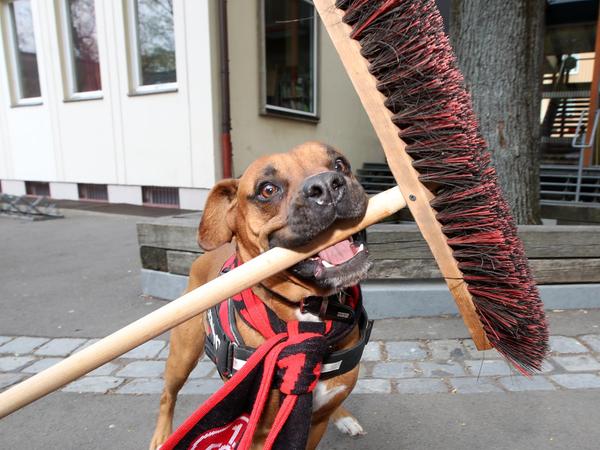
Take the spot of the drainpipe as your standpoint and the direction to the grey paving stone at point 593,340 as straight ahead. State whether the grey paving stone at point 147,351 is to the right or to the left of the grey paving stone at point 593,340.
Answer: right

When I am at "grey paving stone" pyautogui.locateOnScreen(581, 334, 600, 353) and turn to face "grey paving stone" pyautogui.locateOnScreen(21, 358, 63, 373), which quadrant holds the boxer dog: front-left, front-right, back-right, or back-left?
front-left

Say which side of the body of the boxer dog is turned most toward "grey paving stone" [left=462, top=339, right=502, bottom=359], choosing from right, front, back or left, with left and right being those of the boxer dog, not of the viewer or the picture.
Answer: left

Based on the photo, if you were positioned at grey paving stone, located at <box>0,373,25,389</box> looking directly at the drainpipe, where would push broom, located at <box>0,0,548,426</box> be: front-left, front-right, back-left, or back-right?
back-right

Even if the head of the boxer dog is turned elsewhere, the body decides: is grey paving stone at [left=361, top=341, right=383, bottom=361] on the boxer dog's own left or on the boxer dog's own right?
on the boxer dog's own left

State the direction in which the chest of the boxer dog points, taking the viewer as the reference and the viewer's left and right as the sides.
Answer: facing the viewer and to the right of the viewer

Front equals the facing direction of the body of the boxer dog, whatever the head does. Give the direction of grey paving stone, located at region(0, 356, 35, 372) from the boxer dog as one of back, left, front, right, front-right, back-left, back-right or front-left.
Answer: back

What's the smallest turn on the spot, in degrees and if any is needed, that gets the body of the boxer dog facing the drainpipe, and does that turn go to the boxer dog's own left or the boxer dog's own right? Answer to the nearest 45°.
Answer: approximately 135° to the boxer dog's own left

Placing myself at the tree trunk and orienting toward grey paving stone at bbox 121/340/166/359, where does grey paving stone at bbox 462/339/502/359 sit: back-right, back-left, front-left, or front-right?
front-left

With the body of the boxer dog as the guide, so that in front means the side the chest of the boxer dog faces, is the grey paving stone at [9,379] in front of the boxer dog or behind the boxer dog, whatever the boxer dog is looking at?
behind

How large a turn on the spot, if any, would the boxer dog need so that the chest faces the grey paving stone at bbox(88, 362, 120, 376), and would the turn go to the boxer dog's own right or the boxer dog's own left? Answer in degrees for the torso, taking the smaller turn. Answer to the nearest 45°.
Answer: approximately 180°

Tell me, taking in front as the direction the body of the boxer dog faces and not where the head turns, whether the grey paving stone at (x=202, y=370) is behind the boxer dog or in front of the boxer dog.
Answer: behind
